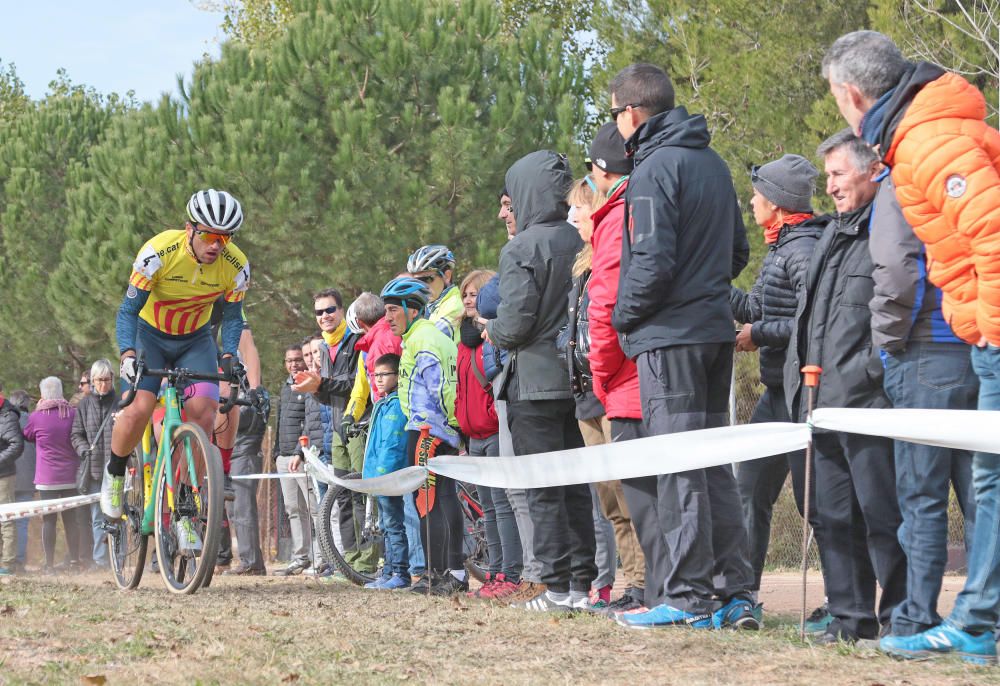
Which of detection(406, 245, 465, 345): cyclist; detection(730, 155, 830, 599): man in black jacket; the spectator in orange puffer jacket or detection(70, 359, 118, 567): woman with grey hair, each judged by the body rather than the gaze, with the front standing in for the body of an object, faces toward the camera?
the woman with grey hair

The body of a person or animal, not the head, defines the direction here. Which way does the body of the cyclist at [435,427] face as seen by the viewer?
to the viewer's left

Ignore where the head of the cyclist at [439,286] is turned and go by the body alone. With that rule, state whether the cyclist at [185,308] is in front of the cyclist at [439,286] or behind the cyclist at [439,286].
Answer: in front

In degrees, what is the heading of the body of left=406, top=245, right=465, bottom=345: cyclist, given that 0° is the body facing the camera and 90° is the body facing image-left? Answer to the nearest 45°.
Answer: approximately 90°

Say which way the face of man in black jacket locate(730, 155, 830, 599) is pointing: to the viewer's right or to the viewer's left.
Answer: to the viewer's left
